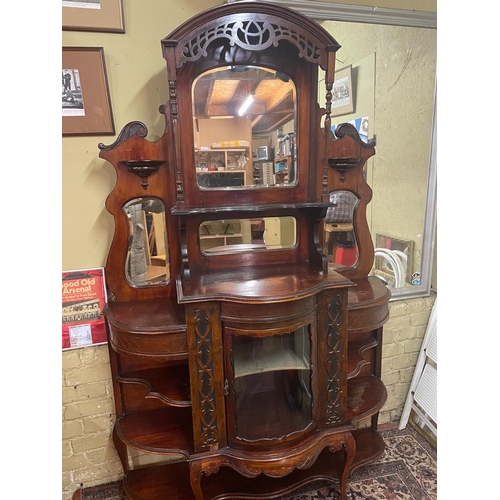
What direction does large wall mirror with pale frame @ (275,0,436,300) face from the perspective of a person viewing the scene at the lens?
facing the viewer

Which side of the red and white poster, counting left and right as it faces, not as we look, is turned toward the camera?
front

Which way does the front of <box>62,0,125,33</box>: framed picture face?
toward the camera

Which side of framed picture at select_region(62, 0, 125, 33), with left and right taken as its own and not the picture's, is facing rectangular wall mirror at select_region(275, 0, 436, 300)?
left

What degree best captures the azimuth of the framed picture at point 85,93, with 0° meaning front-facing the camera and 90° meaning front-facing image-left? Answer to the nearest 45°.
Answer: approximately 0°

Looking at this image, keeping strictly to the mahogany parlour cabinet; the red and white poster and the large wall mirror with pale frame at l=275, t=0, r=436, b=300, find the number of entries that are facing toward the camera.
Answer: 3

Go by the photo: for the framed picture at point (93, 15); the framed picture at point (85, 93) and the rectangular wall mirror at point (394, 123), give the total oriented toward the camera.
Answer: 3
